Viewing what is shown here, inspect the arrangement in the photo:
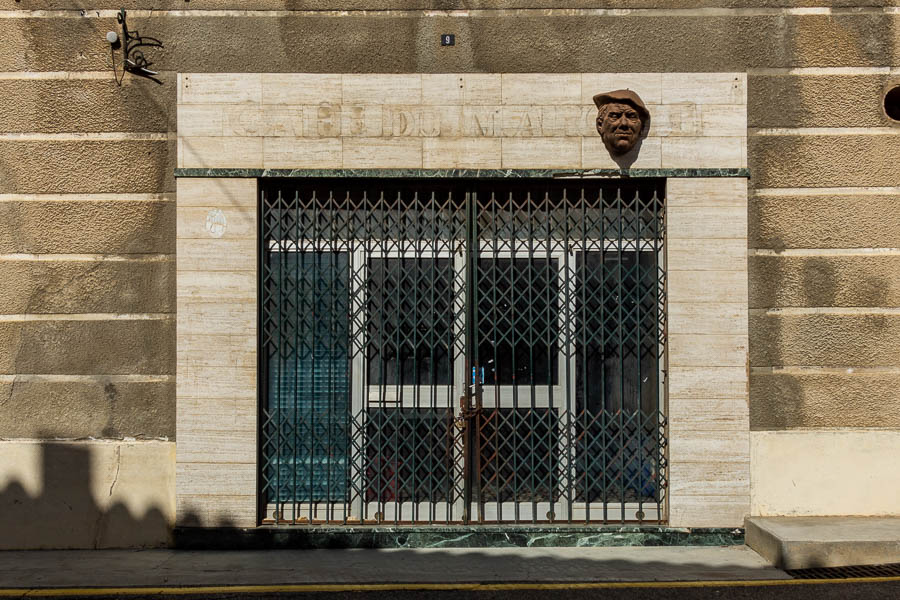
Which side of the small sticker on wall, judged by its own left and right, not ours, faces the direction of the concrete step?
left

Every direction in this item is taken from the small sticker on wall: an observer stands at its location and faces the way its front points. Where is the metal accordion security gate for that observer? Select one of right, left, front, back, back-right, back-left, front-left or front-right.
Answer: left

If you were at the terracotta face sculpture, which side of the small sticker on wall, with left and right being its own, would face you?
left

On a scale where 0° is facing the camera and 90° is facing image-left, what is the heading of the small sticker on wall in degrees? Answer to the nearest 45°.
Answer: approximately 0°
